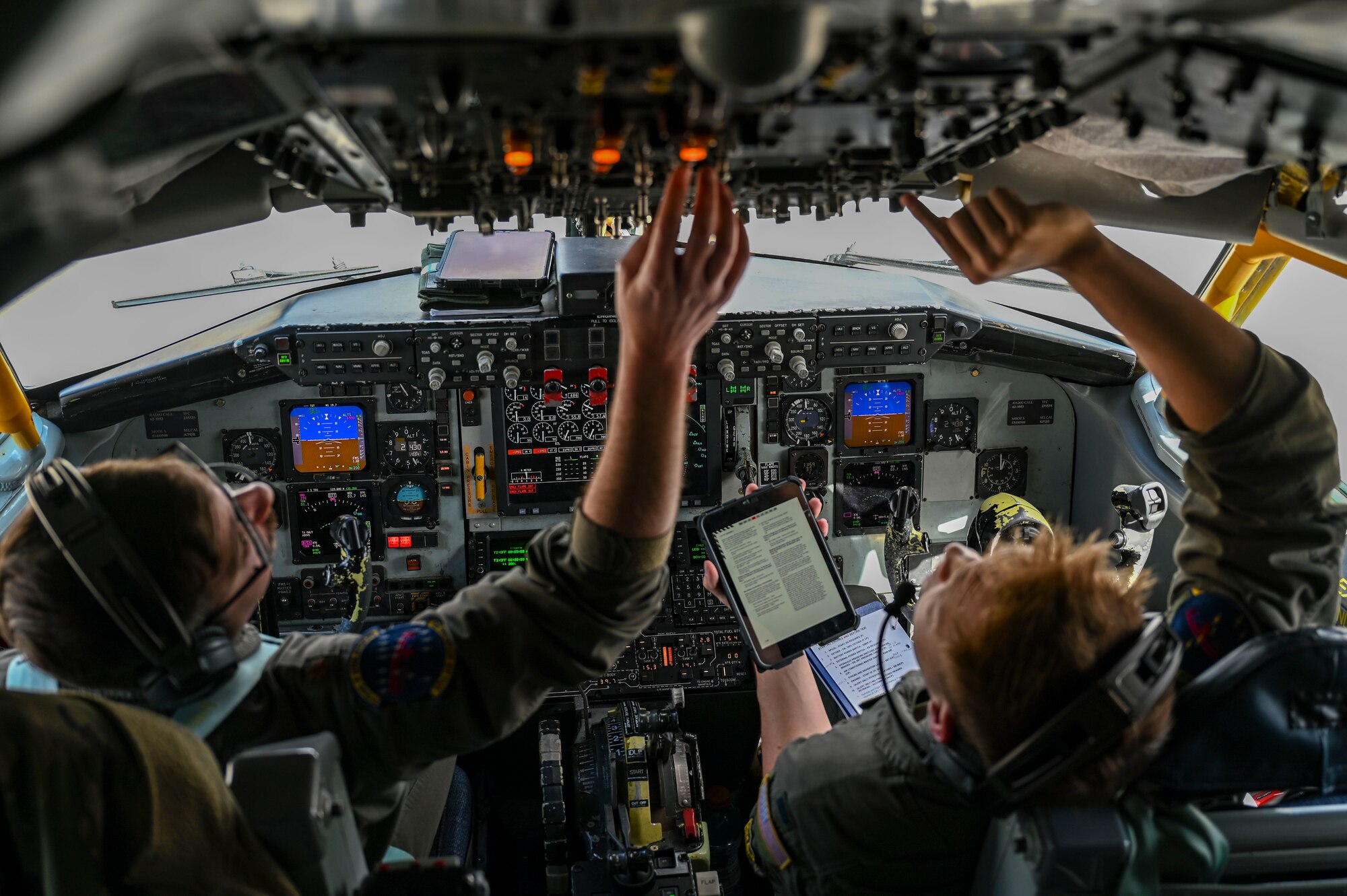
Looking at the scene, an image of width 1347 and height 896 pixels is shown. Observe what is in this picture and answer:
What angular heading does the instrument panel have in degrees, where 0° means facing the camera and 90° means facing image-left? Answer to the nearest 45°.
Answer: approximately 0°
